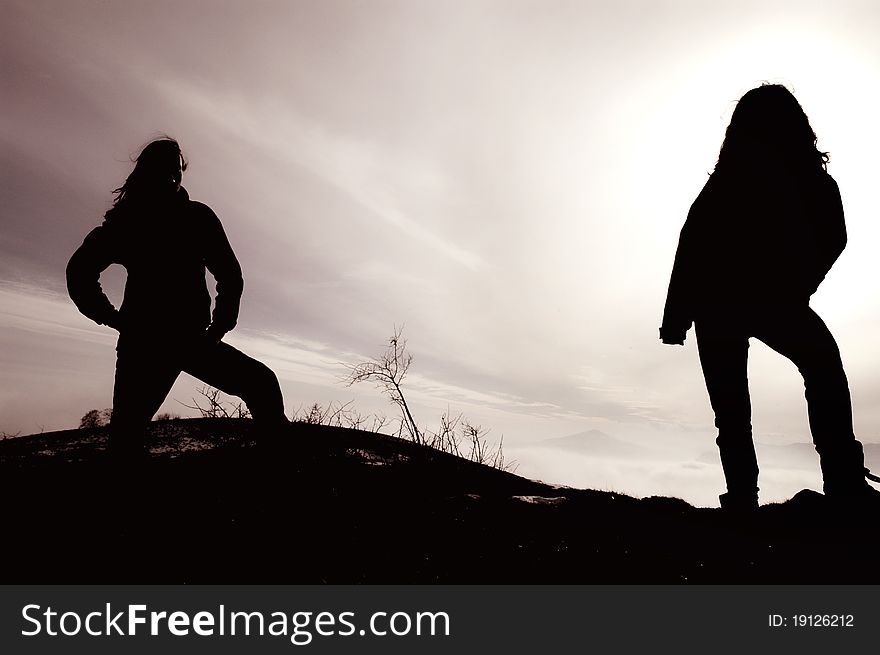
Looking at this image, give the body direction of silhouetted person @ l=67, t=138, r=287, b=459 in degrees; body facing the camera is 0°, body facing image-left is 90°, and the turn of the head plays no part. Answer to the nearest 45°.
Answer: approximately 315°

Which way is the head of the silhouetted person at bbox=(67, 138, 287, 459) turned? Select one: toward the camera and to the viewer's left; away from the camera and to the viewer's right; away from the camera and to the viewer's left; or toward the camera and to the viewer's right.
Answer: toward the camera and to the viewer's right

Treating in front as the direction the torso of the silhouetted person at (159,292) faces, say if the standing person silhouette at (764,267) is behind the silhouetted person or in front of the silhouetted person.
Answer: in front
